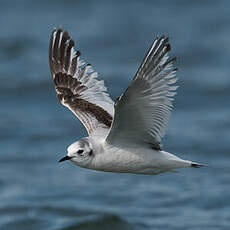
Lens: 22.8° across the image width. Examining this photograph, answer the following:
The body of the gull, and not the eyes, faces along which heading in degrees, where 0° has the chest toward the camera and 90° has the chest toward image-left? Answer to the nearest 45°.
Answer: approximately 90°
